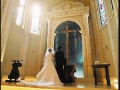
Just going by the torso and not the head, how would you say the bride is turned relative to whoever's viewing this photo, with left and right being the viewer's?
facing away from the viewer and to the right of the viewer
